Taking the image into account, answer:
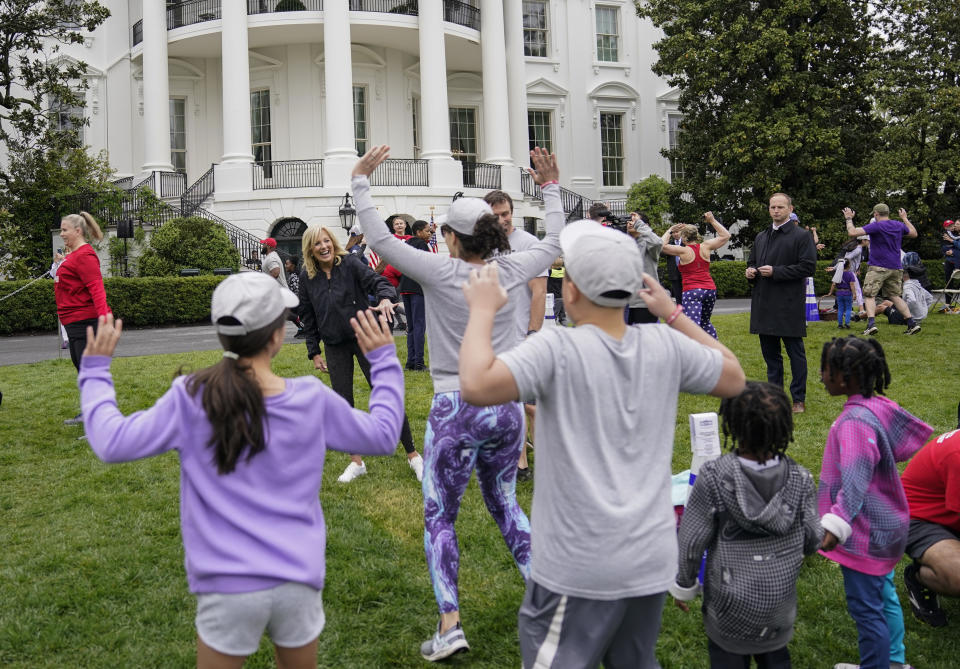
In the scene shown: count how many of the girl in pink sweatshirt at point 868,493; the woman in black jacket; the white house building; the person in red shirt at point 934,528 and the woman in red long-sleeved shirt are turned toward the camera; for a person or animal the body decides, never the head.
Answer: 2

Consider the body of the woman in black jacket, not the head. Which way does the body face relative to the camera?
toward the camera

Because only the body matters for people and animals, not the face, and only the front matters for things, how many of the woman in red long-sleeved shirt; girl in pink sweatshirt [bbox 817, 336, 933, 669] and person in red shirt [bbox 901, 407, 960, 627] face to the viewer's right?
1

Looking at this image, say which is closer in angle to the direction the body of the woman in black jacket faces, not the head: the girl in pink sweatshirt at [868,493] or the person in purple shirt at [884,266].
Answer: the girl in pink sweatshirt

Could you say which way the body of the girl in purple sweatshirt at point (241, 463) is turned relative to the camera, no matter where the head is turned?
away from the camera

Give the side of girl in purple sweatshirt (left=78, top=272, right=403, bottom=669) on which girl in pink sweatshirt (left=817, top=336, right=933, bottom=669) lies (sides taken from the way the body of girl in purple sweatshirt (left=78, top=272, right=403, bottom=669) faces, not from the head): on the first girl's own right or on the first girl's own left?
on the first girl's own right

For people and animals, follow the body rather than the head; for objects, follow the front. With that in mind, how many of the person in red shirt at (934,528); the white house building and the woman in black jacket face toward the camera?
2

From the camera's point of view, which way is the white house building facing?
toward the camera

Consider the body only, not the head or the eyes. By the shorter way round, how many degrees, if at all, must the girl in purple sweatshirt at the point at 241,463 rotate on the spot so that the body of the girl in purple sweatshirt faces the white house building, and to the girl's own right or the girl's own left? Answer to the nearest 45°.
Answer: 0° — they already face it
